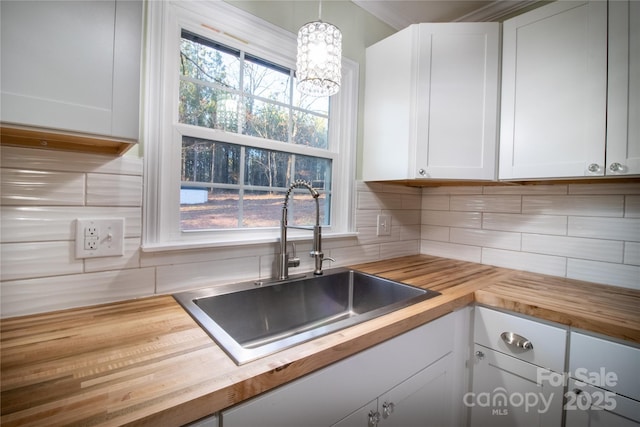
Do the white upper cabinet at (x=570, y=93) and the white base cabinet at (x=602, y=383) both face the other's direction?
no

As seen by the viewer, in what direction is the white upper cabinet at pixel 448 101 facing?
toward the camera

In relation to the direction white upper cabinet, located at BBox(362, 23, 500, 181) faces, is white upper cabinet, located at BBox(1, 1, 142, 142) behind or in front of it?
in front

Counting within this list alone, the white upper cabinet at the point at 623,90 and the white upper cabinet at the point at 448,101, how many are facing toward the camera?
2

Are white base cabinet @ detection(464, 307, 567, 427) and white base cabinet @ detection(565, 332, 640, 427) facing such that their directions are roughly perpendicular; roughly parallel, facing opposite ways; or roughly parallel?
roughly parallel

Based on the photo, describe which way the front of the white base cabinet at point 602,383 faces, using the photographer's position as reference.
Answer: facing the viewer and to the left of the viewer

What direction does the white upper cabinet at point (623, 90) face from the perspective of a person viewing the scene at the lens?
facing the viewer
